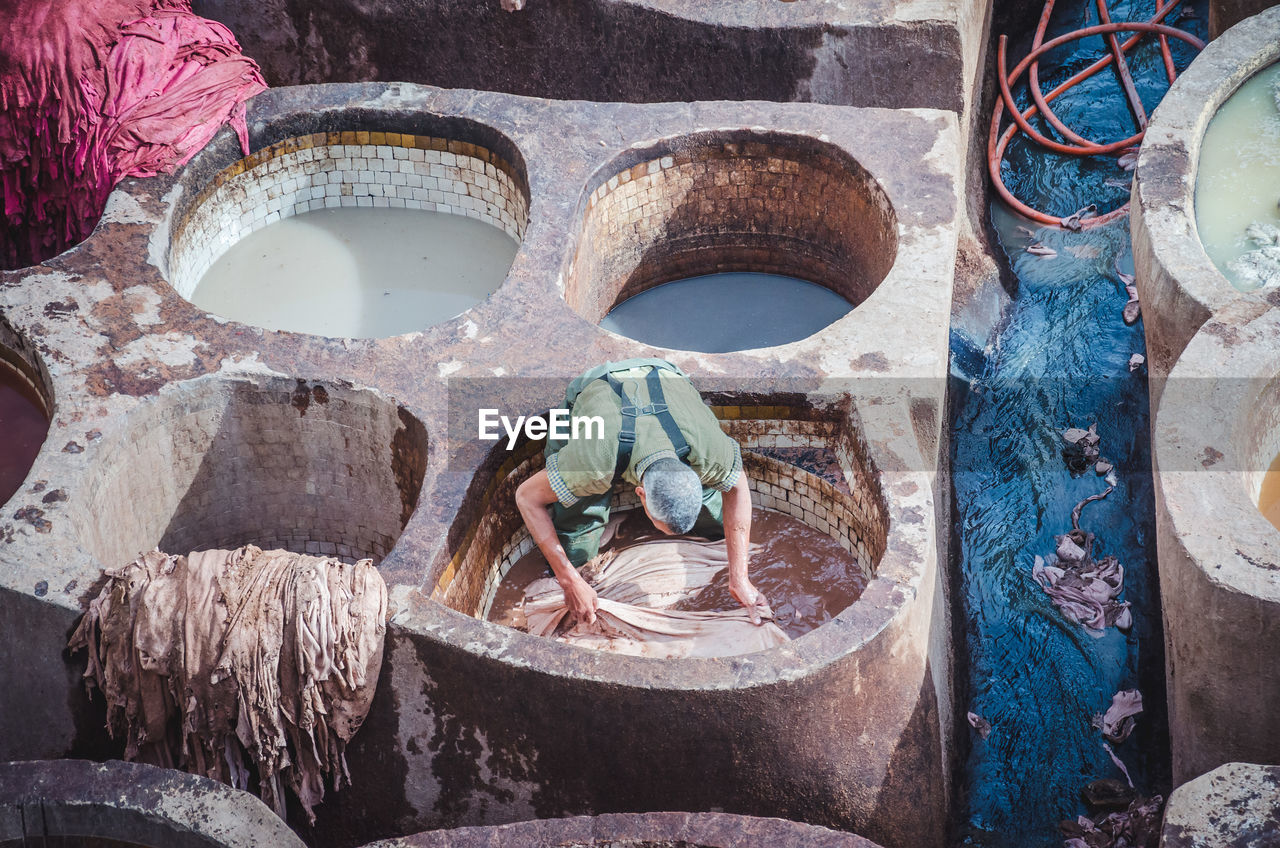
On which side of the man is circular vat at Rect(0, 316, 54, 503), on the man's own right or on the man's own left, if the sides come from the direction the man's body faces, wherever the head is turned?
on the man's own right

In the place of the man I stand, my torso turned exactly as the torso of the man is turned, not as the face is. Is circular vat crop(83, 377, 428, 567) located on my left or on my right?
on my right

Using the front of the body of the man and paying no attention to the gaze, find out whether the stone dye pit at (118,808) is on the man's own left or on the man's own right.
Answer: on the man's own right

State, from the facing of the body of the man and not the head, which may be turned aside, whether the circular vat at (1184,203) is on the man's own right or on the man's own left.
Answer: on the man's own left

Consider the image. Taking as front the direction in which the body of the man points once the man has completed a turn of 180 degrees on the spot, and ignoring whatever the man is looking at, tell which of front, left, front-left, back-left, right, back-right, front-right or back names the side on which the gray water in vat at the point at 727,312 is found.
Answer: front

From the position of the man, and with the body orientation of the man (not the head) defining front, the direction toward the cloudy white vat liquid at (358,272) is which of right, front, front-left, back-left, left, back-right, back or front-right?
back-right

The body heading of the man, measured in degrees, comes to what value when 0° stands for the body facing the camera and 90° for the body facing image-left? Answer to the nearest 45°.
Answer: approximately 0°

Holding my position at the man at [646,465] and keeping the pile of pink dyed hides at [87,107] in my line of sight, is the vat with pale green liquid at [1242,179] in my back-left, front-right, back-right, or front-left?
back-right

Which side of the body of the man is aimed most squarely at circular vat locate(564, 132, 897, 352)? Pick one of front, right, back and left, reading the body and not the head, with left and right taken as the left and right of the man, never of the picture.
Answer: back

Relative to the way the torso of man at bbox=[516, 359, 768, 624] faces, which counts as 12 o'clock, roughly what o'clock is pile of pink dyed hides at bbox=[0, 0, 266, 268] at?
The pile of pink dyed hides is roughly at 4 o'clock from the man.

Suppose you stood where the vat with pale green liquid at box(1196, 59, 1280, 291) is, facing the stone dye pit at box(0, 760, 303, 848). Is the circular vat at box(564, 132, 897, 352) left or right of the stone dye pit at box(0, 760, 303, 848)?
right
